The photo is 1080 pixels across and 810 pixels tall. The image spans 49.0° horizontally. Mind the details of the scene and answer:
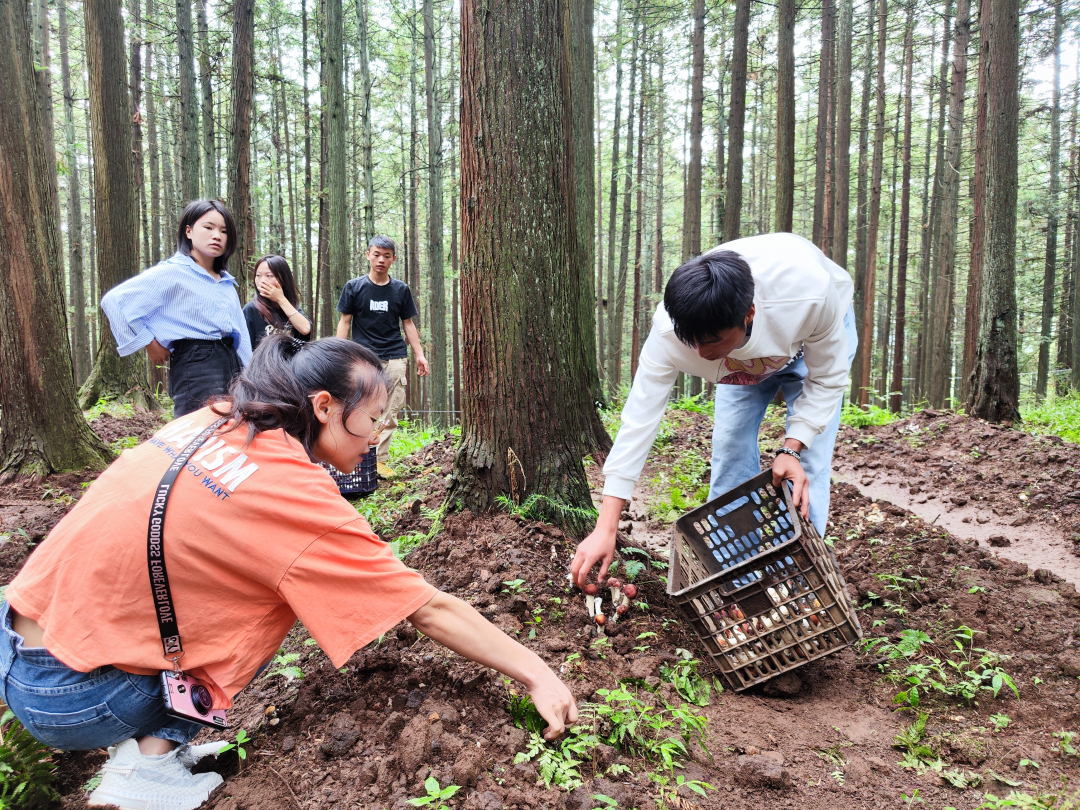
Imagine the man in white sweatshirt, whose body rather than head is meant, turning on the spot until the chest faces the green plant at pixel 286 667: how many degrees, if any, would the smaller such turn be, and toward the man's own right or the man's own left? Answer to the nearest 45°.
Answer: approximately 45° to the man's own right

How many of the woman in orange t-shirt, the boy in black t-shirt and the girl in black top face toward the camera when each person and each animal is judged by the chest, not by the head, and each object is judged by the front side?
2

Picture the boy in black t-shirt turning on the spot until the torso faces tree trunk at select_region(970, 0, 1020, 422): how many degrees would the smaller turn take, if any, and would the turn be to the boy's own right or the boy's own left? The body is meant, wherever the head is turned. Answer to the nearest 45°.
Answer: approximately 90° to the boy's own left

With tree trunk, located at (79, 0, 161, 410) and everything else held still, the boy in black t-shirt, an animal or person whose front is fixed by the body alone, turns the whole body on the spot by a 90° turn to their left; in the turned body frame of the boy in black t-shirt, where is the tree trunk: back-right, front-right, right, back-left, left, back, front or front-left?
back-left

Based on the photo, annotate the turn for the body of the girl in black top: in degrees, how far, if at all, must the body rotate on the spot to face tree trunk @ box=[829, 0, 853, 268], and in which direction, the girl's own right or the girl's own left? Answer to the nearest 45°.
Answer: approximately 135° to the girl's own left

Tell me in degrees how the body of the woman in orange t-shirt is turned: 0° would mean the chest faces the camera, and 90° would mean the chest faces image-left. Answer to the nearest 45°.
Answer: approximately 225°

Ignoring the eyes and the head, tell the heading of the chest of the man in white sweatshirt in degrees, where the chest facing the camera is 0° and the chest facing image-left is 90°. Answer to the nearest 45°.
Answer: approximately 45°

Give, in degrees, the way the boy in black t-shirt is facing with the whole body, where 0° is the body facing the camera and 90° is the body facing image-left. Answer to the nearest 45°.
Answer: approximately 0°

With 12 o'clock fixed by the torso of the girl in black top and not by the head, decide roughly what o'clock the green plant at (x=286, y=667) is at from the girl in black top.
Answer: The green plant is roughly at 12 o'clock from the girl in black top.
